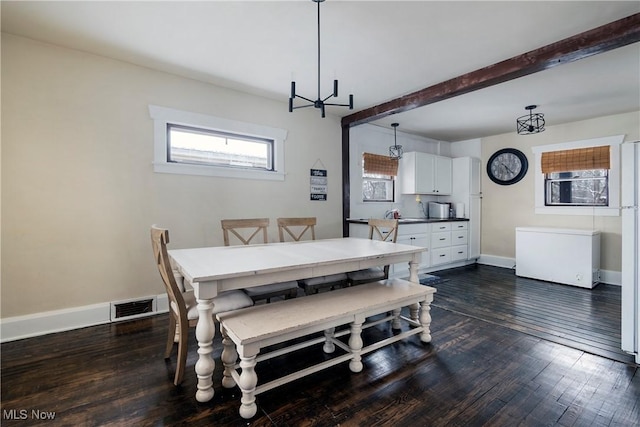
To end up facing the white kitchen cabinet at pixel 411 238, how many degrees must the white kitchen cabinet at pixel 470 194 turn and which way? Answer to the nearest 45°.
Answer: approximately 90° to its right

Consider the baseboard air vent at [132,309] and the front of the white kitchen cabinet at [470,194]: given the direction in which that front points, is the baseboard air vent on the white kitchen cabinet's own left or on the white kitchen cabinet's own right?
on the white kitchen cabinet's own right

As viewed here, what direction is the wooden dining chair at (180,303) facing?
to the viewer's right

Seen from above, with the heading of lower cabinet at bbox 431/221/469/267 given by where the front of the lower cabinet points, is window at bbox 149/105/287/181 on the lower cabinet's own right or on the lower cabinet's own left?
on the lower cabinet's own right

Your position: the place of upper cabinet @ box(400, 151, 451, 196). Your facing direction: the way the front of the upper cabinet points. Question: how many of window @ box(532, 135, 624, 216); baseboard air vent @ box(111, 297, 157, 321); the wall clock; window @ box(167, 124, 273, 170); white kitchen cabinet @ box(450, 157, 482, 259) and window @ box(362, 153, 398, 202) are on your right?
3

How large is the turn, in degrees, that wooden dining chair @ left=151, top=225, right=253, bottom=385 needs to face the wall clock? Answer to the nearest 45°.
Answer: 0° — it already faces it

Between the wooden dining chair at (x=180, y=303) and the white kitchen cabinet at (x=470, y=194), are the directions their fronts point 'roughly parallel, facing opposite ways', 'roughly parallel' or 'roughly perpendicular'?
roughly perpendicular

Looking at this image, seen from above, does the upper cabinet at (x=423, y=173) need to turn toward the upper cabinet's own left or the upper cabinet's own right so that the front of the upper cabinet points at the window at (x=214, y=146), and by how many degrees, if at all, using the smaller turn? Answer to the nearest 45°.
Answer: approximately 90° to the upper cabinet's own right

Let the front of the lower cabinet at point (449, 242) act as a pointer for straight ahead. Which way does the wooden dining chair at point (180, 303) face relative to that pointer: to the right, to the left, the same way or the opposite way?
to the left

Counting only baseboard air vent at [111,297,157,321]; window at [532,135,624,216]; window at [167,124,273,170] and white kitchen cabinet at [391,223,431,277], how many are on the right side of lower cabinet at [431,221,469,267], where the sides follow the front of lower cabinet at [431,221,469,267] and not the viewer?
3
